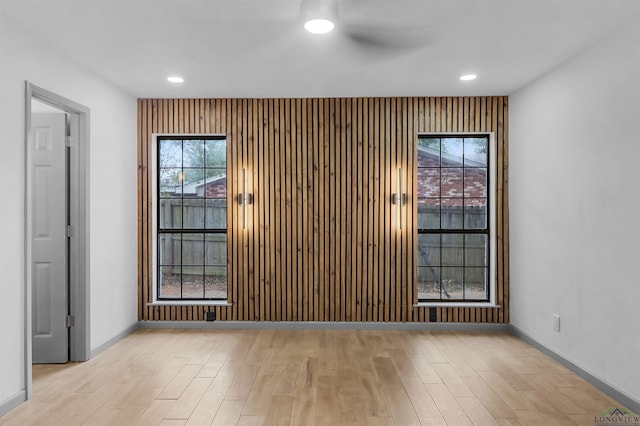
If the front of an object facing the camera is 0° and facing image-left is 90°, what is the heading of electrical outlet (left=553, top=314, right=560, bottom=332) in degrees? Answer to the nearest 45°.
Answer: approximately 45°

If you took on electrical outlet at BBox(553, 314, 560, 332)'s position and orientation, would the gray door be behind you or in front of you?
in front

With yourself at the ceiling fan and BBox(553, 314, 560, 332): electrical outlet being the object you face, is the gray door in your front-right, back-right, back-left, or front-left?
back-left

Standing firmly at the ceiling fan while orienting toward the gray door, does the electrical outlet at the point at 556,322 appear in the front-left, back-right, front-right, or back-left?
back-right
